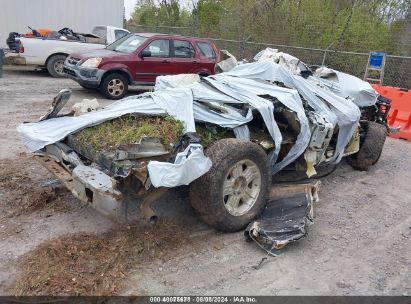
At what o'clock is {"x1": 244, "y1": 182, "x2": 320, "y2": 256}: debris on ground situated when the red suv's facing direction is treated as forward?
The debris on ground is roughly at 10 o'clock from the red suv.

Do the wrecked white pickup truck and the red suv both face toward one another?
no

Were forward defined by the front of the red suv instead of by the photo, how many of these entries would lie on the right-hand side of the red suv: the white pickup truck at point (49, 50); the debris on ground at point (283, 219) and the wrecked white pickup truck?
1

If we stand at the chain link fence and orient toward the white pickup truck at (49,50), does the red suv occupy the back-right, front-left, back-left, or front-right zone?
front-left

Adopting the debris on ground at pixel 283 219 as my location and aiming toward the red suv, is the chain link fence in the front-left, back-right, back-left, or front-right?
front-right

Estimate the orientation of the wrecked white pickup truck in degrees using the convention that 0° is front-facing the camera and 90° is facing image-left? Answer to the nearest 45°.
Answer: approximately 225°

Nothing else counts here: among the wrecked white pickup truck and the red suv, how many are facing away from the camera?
0

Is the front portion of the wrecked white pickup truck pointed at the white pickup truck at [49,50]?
no

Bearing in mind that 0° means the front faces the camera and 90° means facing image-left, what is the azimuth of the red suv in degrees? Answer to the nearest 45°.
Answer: approximately 45°

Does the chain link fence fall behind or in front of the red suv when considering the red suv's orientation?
behind

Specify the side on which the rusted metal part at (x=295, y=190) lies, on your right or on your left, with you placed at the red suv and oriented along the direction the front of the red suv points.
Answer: on your left
